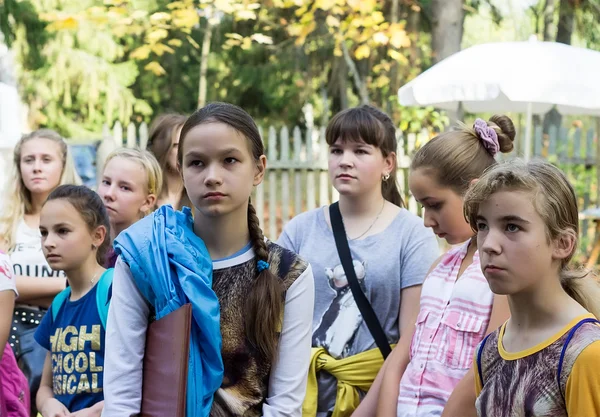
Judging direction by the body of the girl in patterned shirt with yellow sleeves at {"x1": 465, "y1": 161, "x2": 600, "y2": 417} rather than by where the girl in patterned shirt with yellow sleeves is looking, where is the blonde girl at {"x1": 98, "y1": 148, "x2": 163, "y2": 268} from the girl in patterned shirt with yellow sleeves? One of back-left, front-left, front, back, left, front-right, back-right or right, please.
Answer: right

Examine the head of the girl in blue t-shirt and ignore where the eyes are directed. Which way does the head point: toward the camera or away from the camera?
toward the camera

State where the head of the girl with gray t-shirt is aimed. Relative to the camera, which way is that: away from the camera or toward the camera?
toward the camera

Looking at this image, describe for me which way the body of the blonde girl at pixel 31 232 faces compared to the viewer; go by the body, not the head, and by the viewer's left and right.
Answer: facing the viewer

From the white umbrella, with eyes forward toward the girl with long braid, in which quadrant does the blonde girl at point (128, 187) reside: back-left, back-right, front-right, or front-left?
front-right

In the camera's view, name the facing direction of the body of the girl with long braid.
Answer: toward the camera

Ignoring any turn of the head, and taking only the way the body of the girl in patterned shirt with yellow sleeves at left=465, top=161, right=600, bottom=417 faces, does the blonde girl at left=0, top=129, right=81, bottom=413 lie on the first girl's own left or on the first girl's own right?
on the first girl's own right

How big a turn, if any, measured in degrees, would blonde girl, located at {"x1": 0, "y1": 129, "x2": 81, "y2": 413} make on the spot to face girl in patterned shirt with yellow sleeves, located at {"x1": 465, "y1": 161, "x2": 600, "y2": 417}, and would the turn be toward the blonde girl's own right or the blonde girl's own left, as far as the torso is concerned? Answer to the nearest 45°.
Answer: approximately 45° to the blonde girl's own left

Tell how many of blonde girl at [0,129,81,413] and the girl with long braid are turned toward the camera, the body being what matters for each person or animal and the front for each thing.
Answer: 2

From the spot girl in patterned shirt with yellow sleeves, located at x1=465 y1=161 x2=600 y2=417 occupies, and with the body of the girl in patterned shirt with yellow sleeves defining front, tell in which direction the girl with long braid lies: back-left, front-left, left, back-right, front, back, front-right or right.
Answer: front-right

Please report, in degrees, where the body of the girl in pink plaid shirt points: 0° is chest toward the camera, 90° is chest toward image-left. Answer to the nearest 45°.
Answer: approximately 45°

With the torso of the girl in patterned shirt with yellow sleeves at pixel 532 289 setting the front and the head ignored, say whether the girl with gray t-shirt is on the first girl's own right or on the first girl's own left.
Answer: on the first girl's own right

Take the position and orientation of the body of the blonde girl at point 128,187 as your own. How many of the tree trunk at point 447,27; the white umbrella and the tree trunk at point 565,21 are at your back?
3

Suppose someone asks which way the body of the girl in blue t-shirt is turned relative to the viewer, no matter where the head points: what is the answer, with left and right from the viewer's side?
facing the viewer and to the left of the viewer

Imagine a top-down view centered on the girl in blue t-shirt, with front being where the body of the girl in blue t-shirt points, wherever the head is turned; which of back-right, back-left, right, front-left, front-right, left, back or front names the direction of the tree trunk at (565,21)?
back
